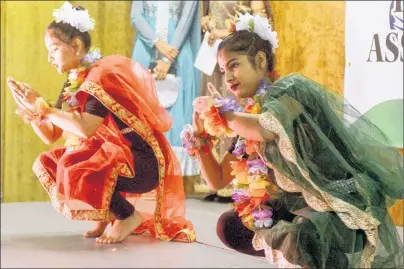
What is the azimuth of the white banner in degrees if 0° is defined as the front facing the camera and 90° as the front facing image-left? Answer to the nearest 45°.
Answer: approximately 0°
